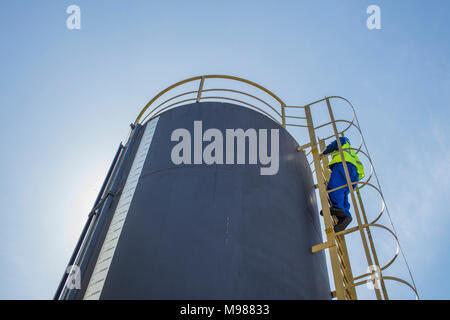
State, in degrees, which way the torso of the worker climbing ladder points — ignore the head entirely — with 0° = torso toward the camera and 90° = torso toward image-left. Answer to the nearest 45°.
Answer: approximately 90°
